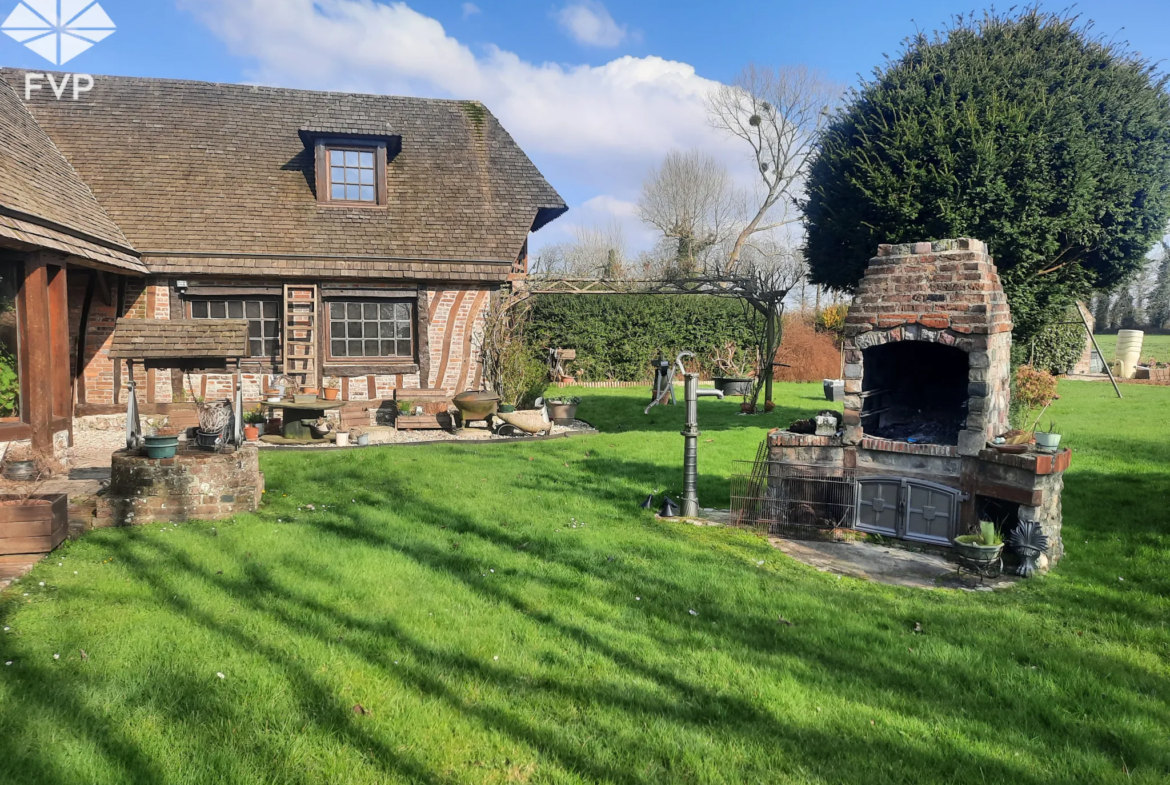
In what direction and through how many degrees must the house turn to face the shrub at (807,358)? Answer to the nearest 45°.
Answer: approximately 90° to its left

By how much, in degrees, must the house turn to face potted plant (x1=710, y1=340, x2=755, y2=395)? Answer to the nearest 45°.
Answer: approximately 90° to its left

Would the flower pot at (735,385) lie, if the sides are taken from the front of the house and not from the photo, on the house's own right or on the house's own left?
on the house's own left

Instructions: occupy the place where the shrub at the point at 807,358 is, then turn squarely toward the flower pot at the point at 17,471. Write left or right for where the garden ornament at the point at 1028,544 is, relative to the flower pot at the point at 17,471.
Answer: left

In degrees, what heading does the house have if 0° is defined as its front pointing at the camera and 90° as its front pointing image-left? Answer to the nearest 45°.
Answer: approximately 0°

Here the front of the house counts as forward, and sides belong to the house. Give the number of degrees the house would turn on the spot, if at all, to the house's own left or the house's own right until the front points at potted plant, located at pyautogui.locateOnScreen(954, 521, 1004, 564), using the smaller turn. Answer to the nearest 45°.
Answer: approximately 45° to the house's own left

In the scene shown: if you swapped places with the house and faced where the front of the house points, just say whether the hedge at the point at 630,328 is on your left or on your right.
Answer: on your left

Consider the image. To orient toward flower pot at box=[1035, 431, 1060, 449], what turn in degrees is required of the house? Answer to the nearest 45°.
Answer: approximately 45° to its left

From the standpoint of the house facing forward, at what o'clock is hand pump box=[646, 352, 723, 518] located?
The hand pump is roughly at 11 o'clock from the house.

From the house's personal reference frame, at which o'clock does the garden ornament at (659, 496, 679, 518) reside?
The garden ornament is roughly at 11 o'clock from the house.

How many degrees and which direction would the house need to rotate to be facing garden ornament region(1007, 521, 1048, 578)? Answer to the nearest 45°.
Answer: approximately 45° to its left
